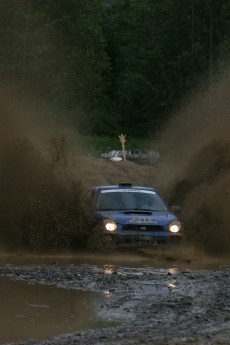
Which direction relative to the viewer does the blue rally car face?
toward the camera

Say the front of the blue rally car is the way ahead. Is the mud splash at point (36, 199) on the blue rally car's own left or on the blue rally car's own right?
on the blue rally car's own right

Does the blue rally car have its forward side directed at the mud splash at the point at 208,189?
no
